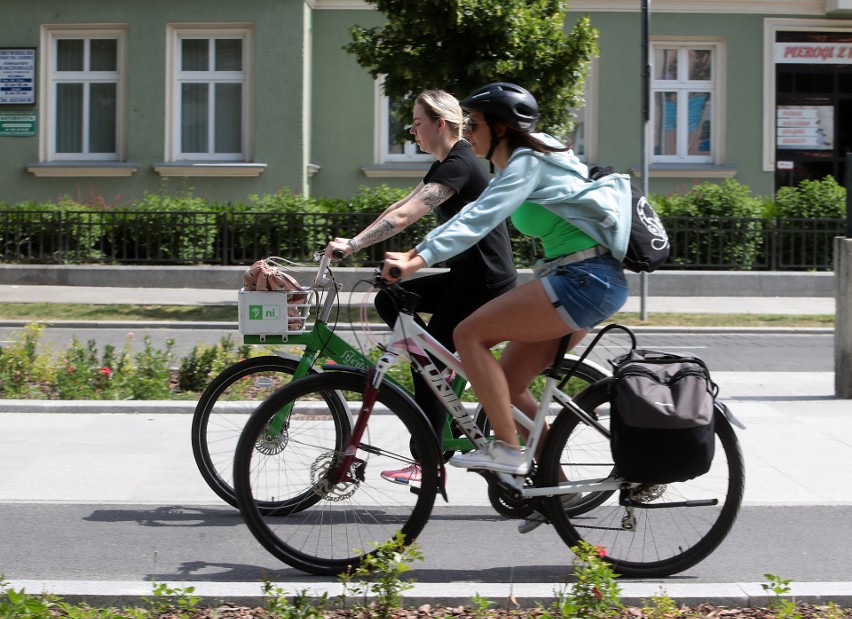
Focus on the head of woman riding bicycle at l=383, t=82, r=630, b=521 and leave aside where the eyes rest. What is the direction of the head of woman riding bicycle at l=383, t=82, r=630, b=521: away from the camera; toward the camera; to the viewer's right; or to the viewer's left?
to the viewer's left

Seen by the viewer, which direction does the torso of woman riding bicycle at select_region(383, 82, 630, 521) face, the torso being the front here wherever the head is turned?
to the viewer's left

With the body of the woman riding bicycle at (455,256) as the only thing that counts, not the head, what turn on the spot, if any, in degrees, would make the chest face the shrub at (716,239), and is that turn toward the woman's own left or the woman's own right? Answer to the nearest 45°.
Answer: approximately 90° to the woman's own right

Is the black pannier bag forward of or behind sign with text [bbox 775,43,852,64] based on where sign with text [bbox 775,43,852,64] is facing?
forward

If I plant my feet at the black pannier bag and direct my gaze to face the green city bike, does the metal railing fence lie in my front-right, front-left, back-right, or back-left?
front-right

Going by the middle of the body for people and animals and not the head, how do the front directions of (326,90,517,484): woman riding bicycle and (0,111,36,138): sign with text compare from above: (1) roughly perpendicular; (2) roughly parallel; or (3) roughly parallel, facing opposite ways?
roughly perpendicular

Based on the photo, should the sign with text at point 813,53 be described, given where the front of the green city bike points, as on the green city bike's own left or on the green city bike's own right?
on the green city bike's own right

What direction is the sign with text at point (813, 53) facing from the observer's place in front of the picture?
facing the viewer

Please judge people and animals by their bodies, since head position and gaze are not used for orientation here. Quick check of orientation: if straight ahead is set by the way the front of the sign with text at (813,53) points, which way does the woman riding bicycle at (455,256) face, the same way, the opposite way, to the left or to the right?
to the right

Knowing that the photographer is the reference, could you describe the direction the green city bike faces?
facing to the left of the viewer

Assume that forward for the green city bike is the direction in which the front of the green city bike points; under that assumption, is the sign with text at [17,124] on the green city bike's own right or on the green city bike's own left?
on the green city bike's own right

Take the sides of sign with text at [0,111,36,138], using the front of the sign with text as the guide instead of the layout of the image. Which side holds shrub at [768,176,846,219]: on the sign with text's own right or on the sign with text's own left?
on the sign with text's own left

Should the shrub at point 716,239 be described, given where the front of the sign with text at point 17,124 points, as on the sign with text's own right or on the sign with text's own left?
on the sign with text's own left

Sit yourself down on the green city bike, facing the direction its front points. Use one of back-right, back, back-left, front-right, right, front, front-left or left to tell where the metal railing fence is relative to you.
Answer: right
